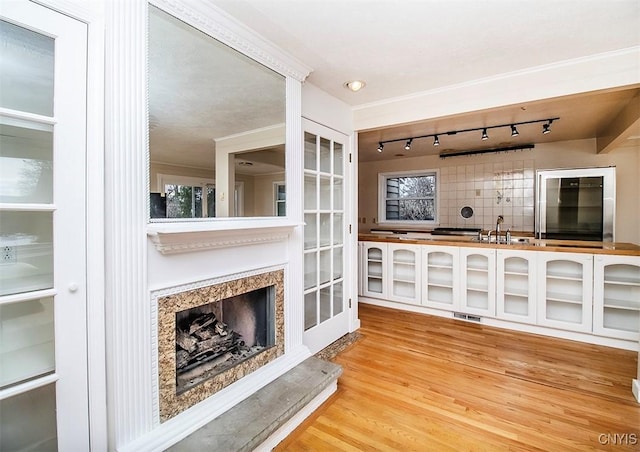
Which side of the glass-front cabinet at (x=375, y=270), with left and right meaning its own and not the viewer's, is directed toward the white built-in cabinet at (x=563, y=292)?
left

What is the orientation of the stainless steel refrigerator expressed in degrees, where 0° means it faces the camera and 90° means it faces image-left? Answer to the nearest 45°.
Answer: approximately 0°

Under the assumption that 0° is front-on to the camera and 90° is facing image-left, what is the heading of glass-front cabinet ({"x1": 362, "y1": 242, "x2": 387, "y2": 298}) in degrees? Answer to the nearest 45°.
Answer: approximately 45°

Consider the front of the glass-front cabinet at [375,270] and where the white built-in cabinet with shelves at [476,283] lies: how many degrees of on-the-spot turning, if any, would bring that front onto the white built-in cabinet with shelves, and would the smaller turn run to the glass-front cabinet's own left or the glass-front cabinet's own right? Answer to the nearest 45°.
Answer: approximately 90° to the glass-front cabinet's own left

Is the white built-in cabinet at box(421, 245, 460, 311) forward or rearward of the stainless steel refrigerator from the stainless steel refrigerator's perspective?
forward

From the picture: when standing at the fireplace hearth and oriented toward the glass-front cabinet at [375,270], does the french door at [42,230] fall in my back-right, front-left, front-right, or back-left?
back-left

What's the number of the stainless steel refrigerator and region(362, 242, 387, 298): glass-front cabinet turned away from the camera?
0

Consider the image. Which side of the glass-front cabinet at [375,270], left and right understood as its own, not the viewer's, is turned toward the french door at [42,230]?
front

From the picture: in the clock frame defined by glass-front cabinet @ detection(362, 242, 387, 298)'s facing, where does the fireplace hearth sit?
The fireplace hearth is roughly at 11 o'clock from the glass-front cabinet.

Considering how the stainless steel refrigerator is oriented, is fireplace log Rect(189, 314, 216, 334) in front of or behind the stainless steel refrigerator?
in front

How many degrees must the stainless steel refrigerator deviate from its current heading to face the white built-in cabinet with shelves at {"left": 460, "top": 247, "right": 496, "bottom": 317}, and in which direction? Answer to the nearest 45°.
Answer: approximately 45° to its right
